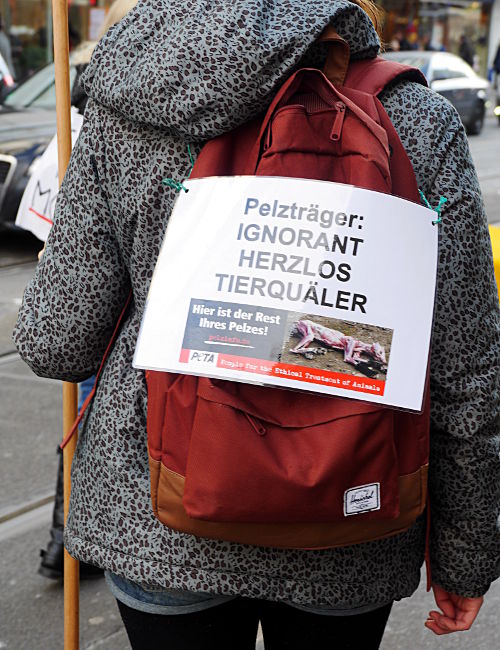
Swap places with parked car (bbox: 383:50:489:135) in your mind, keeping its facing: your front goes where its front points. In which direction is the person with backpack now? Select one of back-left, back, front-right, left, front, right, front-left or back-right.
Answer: front-right

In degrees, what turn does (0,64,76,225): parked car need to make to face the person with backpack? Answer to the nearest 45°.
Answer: approximately 45° to its left

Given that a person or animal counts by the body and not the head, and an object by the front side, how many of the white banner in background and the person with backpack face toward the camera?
1

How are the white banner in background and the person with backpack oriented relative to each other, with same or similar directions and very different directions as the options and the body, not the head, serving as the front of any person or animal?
very different directions

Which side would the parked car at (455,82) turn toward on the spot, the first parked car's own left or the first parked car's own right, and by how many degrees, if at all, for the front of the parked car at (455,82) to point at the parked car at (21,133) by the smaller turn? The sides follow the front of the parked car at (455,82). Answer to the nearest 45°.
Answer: approximately 45° to the first parked car's own right

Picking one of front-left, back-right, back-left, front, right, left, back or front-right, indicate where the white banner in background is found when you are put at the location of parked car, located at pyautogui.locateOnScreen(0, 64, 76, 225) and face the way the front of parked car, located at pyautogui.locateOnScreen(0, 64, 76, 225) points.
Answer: front-left

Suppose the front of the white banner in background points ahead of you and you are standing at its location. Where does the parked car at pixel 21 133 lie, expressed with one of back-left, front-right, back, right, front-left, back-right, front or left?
back

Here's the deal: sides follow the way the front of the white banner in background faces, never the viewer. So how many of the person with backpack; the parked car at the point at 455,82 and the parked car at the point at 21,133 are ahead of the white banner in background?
1

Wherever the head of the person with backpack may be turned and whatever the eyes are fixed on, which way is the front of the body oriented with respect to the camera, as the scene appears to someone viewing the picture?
away from the camera
